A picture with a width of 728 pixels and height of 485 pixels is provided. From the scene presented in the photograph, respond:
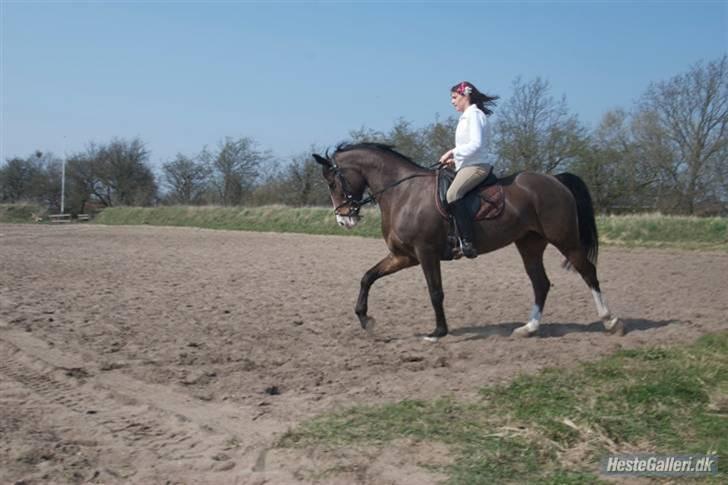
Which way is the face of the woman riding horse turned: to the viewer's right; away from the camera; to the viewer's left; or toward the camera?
to the viewer's left

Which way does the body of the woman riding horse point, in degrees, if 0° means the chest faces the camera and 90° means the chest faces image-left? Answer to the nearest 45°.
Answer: approximately 90°

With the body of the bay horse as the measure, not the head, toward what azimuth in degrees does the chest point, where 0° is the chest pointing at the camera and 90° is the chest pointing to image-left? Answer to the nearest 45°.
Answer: approximately 90°
